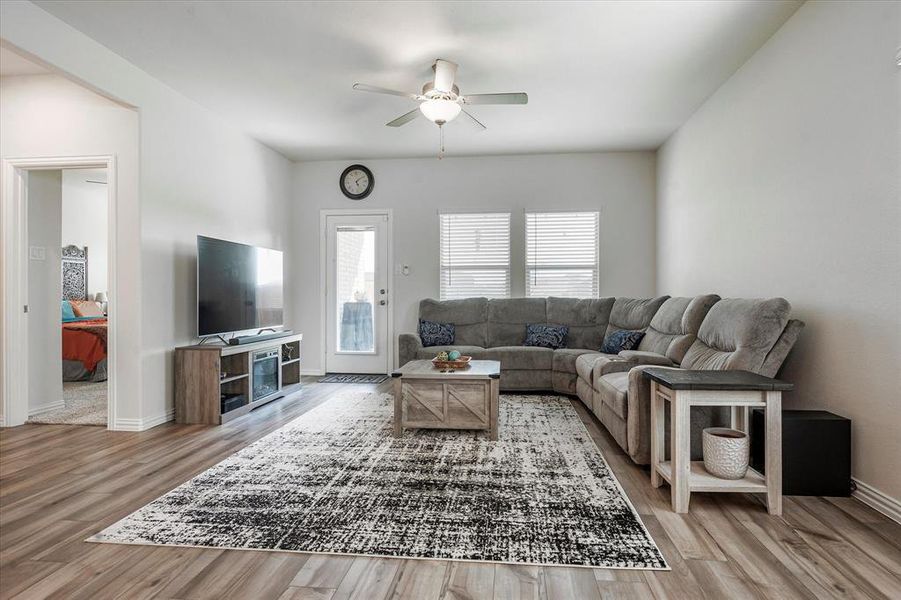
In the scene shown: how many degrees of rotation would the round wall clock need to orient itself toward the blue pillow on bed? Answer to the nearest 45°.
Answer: approximately 90° to its right

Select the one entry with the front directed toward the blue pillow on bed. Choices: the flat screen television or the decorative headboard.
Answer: the decorative headboard

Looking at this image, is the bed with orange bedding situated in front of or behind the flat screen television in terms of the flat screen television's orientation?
behind

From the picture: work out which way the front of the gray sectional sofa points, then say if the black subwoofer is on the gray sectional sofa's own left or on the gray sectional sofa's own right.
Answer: on the gray sectional sofa's own left

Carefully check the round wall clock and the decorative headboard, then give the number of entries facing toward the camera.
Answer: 2

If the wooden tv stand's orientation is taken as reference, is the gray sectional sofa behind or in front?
in front

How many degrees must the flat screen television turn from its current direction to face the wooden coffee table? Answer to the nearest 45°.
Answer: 0° — it already faces it

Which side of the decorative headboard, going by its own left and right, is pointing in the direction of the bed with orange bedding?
front

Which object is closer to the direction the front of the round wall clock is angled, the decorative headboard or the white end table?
the white end table

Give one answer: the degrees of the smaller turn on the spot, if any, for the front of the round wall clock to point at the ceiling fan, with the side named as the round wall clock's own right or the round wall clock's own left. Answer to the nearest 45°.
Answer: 0° — it already faces it

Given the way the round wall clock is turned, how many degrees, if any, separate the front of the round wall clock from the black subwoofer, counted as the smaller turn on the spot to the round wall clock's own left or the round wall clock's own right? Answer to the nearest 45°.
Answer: approximately 45° to the round wall clock's own left

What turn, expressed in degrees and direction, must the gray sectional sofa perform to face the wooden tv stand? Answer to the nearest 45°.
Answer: approximately 45° to its right

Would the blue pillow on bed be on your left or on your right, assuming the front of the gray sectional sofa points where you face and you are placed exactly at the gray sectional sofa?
on your right

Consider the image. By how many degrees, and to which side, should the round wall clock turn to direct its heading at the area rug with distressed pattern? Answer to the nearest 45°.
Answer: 0° — it already faces it

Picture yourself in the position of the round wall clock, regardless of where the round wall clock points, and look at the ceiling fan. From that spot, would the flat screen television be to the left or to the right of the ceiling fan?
right

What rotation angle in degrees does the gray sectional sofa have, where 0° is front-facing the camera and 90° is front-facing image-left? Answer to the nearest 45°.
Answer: approximately 45°
